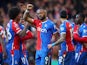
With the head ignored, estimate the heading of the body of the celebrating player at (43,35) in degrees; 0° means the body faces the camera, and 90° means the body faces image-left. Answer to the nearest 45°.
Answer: approximately 45°
